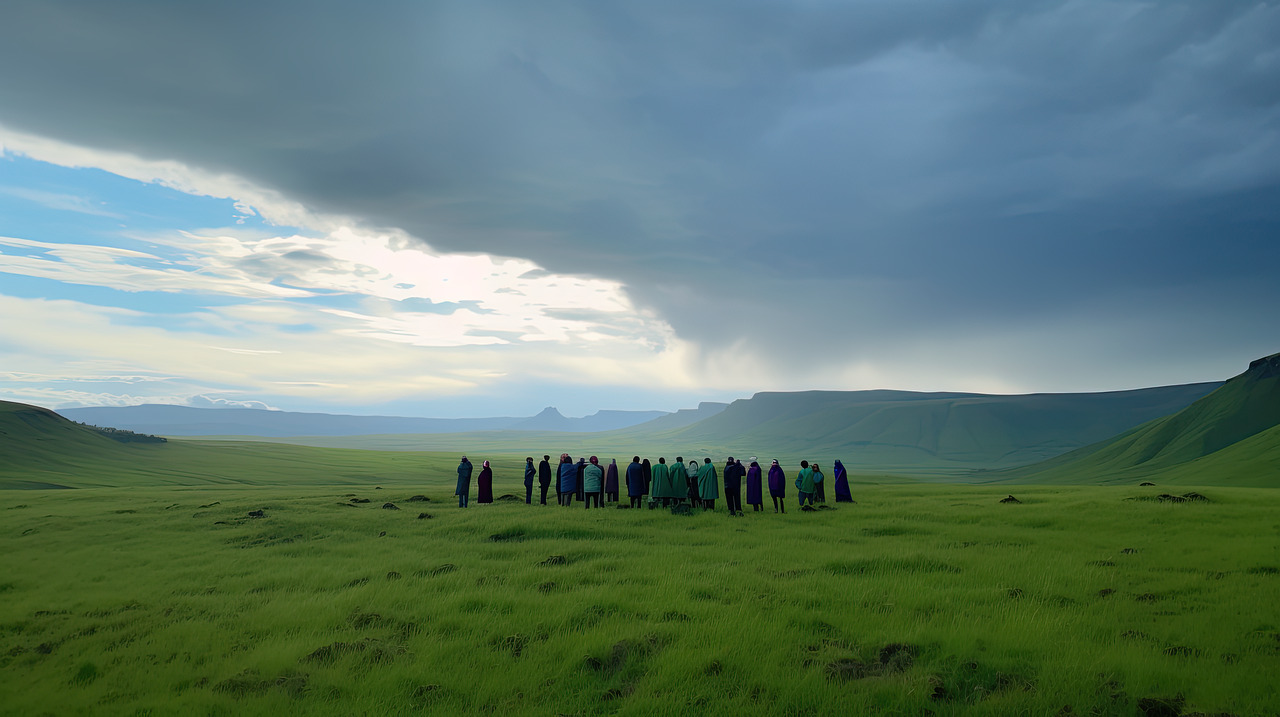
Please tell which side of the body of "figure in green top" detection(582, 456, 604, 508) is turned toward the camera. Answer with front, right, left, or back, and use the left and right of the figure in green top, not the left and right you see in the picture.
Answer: back

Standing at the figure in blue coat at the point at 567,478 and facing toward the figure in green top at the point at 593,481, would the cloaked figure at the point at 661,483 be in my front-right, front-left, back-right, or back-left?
front-left

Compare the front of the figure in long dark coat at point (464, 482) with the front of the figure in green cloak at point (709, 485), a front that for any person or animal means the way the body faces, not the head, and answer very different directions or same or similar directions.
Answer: same or similar directions

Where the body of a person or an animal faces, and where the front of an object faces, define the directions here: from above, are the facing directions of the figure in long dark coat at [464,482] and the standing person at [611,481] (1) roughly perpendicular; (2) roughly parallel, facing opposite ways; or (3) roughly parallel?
roughly parallel

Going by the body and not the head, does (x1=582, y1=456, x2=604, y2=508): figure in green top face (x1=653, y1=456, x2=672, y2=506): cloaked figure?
no

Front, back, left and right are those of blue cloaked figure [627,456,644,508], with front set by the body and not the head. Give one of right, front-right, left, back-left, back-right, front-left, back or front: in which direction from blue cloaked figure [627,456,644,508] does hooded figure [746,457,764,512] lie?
right

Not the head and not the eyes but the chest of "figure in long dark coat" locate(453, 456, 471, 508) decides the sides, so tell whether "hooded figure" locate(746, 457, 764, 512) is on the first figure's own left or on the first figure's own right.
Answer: on the first figure's own right

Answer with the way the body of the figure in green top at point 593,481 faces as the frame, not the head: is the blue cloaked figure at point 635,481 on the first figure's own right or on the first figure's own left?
on the first figure's own right

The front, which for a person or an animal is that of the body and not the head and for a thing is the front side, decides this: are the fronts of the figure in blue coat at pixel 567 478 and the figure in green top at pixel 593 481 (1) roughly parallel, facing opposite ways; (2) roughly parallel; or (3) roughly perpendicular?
roughly parallel

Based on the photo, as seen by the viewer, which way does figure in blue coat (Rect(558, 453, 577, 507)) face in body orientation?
away from the camera

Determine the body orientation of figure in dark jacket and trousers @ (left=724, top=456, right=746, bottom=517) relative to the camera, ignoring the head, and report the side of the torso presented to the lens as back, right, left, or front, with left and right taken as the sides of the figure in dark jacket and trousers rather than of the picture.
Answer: back

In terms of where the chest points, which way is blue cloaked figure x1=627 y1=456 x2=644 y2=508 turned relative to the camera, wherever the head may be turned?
away from the camera

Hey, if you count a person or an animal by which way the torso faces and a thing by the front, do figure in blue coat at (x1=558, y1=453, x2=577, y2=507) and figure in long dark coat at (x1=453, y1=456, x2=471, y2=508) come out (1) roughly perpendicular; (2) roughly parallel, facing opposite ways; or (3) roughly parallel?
roughly parallel

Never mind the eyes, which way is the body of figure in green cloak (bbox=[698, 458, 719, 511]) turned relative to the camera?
away from the camera

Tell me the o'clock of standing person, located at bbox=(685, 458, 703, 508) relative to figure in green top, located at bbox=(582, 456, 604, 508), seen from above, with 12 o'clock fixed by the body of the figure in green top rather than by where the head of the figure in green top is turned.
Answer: The standing person is roughly at 3 o'clock from the figure in green top.

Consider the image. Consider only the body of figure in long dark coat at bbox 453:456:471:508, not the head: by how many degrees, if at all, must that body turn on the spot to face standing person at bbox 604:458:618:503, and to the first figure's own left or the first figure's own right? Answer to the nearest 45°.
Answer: approximately 90° to the first figure's own right

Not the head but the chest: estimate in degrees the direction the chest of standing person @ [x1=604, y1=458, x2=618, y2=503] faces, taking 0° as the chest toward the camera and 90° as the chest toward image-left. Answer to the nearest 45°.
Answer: approximately 180°

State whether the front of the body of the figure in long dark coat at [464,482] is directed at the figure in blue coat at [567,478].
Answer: no

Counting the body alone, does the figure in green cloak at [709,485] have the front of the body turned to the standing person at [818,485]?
no
